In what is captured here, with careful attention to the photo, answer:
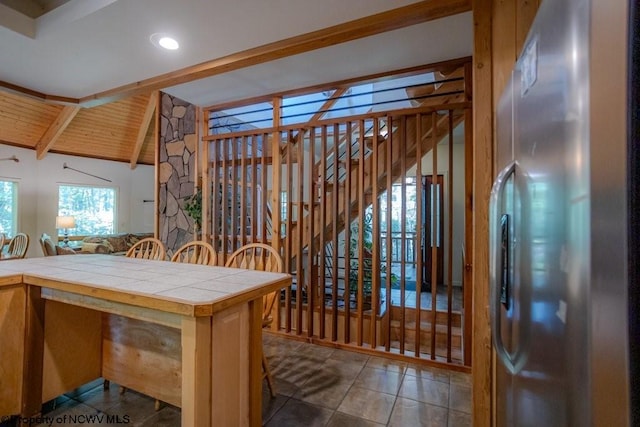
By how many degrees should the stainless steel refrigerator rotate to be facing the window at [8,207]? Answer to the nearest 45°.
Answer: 0° — it already faces it

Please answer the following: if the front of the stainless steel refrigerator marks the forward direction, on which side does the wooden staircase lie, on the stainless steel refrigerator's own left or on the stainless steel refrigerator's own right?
on the stainless steel refrigerator's own right

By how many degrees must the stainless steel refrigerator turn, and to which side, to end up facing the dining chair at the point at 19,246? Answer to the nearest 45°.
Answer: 0° — it already faces it

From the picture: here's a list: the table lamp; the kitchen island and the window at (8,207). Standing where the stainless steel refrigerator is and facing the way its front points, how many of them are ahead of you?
3

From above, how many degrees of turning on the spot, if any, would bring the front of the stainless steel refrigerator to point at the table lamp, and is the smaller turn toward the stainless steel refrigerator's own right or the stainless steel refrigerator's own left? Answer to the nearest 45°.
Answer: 0° — it already faces it

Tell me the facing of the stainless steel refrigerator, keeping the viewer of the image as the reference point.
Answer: facing to the left of the viewer
